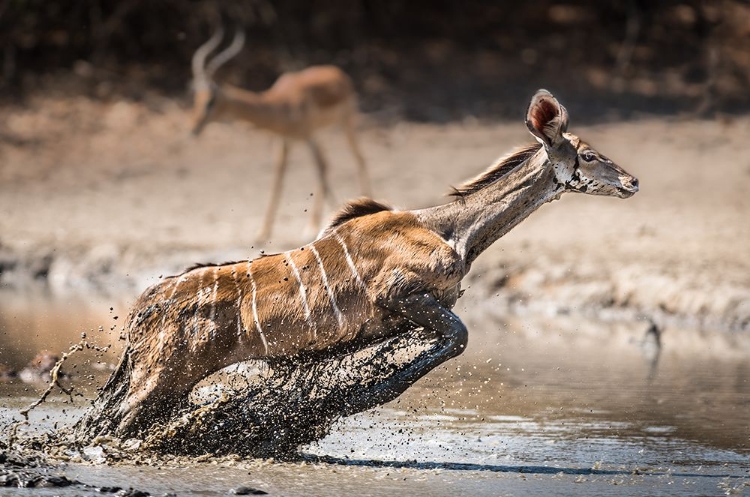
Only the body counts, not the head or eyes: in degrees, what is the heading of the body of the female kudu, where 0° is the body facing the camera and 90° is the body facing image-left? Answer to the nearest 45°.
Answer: approximately 270°
